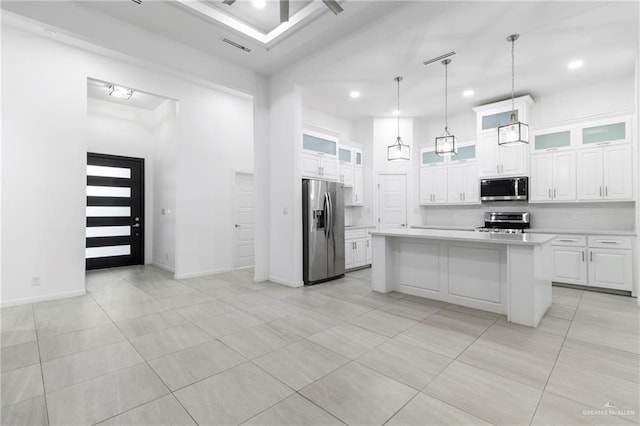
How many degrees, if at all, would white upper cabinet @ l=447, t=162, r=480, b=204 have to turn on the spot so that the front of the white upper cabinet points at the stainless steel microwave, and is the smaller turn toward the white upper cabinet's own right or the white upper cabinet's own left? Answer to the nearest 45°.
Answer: approximately 45° to the white upper cabinet's own left

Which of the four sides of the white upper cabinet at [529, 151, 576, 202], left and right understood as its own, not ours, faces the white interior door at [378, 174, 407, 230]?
right

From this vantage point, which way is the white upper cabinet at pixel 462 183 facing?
toward the camera

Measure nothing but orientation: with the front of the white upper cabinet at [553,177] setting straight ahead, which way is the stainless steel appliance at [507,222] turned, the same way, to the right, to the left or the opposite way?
the same way

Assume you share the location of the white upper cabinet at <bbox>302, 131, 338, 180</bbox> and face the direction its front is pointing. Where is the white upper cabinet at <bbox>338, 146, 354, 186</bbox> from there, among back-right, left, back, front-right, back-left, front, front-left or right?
left

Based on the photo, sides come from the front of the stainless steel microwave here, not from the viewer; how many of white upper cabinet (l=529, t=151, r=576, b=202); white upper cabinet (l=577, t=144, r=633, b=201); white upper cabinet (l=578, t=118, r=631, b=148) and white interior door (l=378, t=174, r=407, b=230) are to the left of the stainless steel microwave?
3

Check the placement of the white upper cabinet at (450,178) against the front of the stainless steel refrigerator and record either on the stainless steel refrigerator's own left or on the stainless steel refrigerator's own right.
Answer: on the stainless steel refrigerator's own left

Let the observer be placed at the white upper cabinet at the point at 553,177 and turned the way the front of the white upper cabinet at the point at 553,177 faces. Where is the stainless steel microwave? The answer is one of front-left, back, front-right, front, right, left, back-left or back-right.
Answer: right

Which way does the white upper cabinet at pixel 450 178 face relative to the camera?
toward the camera

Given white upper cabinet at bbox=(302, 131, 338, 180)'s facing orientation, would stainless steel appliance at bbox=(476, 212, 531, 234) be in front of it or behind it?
in front

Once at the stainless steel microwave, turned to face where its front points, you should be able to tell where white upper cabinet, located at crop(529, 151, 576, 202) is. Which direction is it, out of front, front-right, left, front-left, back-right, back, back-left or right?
left

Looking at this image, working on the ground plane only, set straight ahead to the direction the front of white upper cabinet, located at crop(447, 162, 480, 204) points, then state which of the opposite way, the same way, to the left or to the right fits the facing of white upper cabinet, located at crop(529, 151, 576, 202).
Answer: the same way

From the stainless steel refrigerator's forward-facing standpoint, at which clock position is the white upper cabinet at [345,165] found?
The white upper cabinet is roughly at 8 o'clock from the stainless steel refrigerator.

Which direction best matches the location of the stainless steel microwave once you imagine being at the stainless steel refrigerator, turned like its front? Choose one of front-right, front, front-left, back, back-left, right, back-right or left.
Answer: front-left

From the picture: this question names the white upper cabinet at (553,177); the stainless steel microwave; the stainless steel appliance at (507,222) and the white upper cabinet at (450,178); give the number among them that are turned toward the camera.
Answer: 4

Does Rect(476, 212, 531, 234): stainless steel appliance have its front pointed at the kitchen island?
yes

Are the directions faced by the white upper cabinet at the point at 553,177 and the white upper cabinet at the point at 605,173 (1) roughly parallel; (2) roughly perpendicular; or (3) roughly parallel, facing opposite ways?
roughly parallel

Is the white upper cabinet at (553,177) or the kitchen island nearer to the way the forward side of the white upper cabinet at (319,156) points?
the kitchen island

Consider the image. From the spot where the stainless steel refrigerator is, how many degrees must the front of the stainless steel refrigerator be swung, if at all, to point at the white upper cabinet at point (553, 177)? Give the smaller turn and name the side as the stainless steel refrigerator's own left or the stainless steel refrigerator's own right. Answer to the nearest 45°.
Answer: approximately 45° to the stainless steel refrigerator's own left

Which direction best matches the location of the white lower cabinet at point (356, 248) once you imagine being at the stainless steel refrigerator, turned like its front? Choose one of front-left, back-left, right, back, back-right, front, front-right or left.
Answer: left

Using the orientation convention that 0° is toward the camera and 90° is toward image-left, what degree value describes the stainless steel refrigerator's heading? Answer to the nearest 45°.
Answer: approximately 315°
